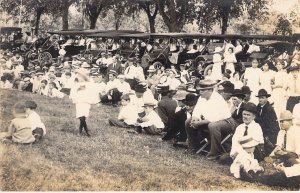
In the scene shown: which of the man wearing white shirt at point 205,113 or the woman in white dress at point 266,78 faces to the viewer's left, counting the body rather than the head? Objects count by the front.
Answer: the man wearing white shirt

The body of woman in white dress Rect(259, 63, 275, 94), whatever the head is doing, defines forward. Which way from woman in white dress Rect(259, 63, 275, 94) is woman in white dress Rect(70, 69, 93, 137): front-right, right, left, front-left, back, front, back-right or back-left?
front-right

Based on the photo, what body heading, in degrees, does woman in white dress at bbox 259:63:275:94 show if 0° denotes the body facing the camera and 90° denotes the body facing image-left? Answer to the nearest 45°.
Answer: approximately 0°

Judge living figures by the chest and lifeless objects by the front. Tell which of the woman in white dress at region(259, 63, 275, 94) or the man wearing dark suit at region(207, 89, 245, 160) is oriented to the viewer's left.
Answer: the man wearing dark suit

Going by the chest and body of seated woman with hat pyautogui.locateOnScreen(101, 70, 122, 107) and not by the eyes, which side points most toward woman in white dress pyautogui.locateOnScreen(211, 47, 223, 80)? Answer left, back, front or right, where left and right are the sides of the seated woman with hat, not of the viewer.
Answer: back

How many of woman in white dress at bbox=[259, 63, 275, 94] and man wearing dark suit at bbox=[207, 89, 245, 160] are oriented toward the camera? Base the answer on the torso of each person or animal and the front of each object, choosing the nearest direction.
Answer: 1

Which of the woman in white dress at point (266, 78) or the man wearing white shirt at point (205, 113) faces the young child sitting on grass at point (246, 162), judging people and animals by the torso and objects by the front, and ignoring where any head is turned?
the woman in white dress

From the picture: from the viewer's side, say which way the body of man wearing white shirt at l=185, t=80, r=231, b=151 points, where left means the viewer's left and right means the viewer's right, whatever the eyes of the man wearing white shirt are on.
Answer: facing to the left of the viewer

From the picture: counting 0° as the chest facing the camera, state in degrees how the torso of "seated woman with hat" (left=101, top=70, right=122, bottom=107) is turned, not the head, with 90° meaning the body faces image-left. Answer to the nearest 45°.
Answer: approximately 45°

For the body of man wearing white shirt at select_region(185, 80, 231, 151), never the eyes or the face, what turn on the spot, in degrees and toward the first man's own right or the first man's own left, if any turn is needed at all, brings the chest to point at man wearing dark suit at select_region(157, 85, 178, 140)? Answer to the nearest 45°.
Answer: approximately 45° to the first man's own right

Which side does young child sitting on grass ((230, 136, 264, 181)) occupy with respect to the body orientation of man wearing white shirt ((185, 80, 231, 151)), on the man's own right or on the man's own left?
on the man's own left
